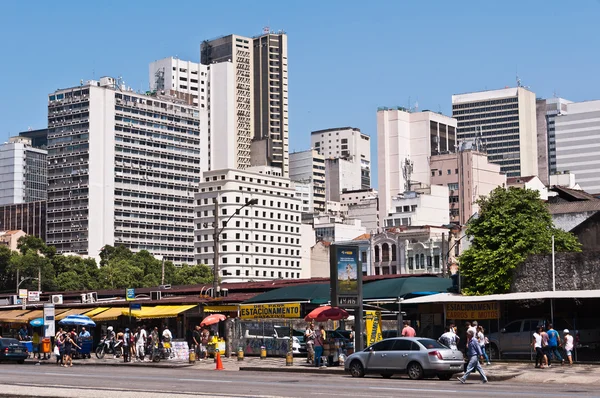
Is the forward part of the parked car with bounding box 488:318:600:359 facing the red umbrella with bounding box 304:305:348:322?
yes

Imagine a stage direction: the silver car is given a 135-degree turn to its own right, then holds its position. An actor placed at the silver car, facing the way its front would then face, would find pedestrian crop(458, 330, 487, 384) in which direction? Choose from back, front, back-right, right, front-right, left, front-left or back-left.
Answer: front-right

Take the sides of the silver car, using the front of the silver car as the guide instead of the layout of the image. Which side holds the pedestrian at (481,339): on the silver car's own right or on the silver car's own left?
on the silver car's own right

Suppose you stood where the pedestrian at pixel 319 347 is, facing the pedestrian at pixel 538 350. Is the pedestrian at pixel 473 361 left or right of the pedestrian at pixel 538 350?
right

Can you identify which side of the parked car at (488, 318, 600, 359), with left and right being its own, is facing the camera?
left

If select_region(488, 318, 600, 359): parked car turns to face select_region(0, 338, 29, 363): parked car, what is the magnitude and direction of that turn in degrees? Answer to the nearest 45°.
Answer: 0° — it already faces it
